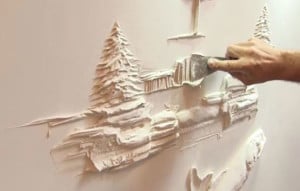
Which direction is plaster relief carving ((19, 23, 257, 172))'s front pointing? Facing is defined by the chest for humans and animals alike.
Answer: toward the camera

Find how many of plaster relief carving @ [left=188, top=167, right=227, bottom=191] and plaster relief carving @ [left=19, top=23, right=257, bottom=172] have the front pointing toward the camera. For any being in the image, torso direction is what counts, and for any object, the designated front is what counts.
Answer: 2

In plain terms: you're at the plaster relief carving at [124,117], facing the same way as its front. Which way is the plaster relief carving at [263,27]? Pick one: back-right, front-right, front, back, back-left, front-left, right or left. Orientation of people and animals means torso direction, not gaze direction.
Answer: back-left

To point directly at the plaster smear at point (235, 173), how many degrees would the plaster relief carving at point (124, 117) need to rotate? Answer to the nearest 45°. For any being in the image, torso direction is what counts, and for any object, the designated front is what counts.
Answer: approximately 135° to its left

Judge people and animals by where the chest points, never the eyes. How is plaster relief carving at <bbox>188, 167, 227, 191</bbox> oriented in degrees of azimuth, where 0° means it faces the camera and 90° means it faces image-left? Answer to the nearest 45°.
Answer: approximately 0°
